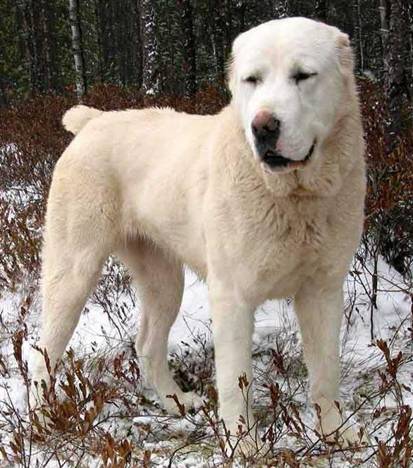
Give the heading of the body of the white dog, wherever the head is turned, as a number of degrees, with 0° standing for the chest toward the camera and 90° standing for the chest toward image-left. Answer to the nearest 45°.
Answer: approximately 315°

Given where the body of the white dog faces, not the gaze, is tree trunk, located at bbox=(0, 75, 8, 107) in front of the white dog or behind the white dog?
behind
